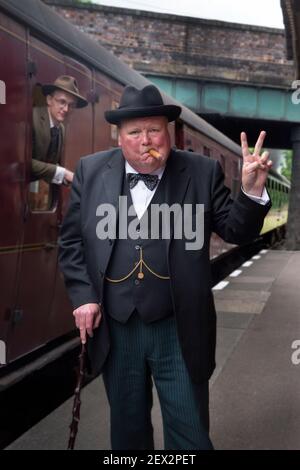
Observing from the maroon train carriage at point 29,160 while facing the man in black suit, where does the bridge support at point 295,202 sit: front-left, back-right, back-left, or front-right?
back-left

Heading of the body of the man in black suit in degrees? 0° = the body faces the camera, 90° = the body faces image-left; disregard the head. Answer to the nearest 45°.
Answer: approximately 0°

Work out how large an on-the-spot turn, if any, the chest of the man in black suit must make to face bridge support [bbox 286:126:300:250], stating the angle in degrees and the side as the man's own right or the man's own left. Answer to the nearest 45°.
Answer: approximately 180°

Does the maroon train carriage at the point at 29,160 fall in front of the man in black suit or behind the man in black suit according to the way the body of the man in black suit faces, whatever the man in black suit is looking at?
behind
